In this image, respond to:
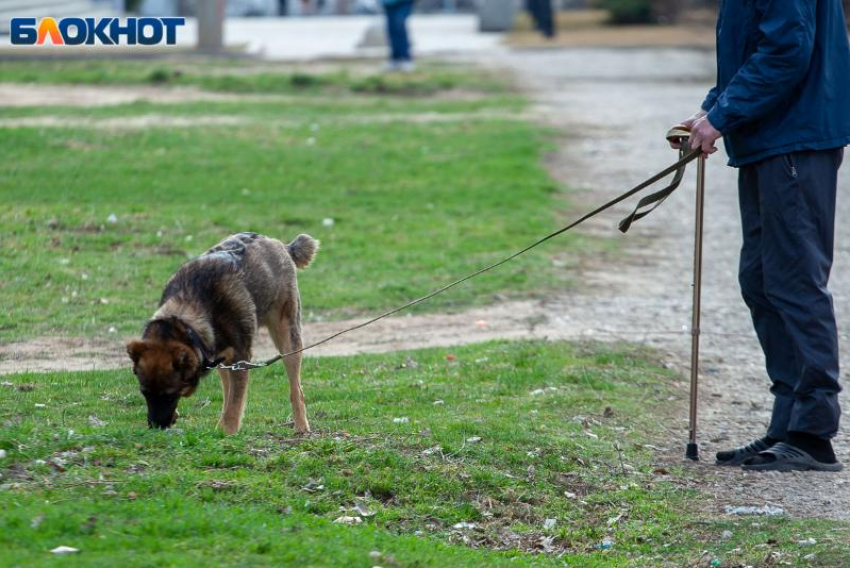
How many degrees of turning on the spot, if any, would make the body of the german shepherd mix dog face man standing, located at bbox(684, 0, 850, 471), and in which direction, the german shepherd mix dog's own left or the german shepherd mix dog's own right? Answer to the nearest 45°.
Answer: approximately 135° to the german shepherd mix dog's own left

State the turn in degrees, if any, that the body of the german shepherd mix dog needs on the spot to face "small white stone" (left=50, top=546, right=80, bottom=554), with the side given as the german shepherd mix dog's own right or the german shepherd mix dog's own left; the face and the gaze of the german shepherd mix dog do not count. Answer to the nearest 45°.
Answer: approximately 45° to the german shepherd mix dog's own left

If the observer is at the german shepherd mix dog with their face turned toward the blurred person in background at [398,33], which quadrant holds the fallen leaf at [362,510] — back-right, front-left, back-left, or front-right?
back-right

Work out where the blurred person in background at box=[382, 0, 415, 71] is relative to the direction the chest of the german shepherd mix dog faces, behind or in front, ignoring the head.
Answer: behind

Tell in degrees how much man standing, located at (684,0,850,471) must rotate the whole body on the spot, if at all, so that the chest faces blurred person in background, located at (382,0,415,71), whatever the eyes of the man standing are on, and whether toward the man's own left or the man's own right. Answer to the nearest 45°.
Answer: approximately 90° to the man's own right

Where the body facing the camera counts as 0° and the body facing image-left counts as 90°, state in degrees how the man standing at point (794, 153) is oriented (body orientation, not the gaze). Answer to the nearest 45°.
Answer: approximately 90°

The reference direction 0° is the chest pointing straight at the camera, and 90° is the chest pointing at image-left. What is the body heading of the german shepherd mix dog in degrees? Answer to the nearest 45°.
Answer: approximately 45°

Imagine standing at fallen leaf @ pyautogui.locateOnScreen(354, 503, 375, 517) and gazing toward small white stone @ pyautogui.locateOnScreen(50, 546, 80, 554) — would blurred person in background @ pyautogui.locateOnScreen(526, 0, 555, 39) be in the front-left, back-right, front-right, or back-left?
back-right

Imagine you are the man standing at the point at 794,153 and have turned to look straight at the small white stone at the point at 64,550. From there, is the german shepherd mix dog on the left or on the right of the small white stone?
right
